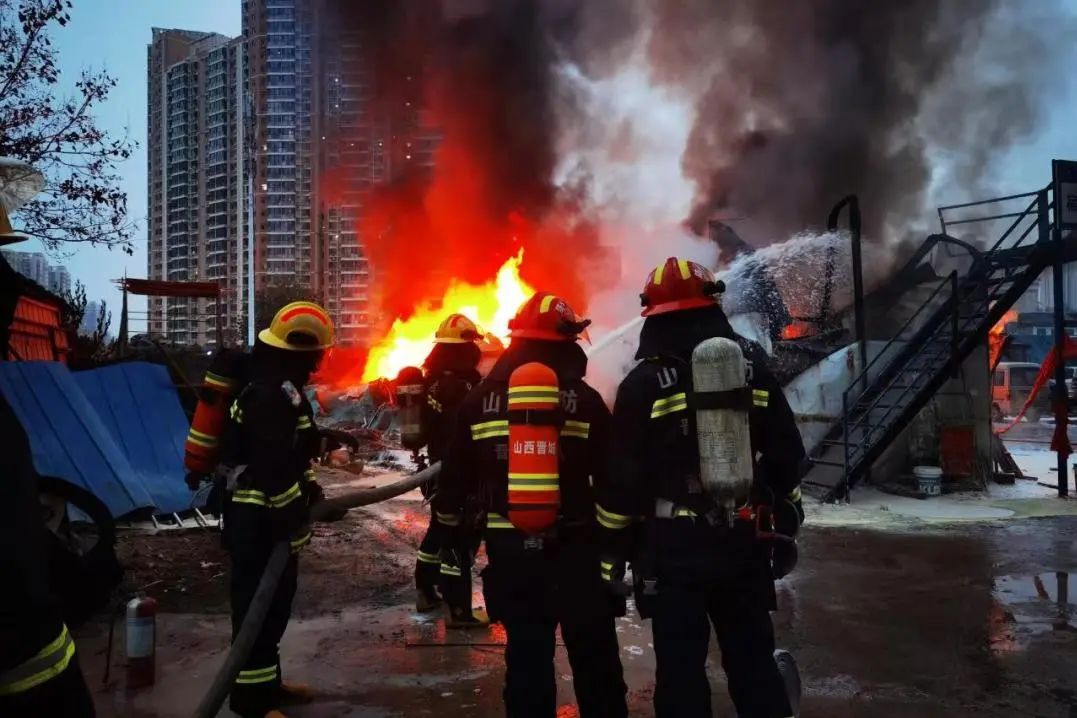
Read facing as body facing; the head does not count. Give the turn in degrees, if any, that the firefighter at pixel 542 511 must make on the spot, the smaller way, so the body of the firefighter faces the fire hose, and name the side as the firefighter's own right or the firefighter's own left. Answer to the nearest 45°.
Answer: approximately 90° to the firefighter's own left

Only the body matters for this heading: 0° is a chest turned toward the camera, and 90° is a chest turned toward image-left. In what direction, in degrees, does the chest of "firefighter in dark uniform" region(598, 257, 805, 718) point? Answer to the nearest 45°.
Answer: approximately 180°

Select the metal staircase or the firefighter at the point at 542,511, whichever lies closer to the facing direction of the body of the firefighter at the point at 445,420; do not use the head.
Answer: the metal staircase

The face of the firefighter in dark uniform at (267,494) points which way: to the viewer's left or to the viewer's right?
to the viewer's right

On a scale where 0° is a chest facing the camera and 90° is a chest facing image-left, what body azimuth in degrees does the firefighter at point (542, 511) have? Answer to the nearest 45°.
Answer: approximately 180°

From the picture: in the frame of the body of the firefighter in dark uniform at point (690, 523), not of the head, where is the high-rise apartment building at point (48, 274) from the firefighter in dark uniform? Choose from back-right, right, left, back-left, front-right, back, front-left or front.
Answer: front-left
